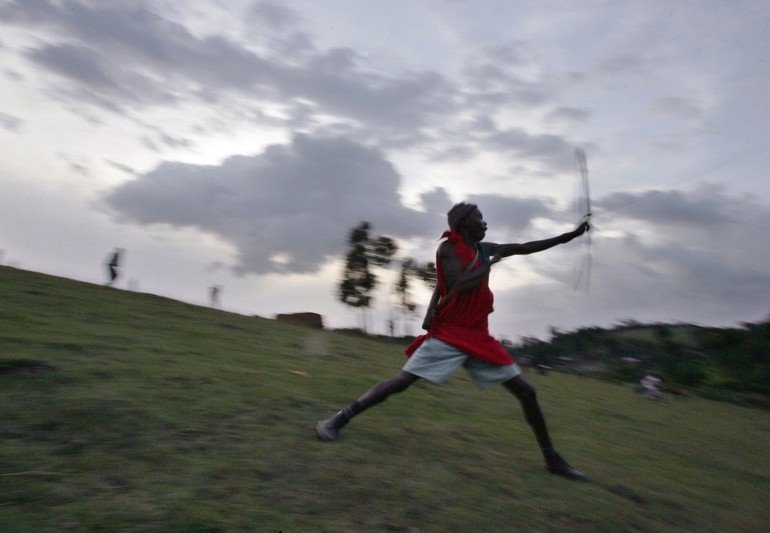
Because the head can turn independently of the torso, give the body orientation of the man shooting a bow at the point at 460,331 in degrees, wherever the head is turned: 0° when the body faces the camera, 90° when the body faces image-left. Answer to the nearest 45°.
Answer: approximately 270°

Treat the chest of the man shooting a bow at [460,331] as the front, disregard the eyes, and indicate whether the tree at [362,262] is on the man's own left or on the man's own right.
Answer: on the man's own left
